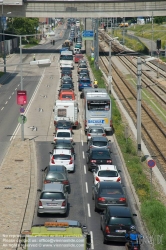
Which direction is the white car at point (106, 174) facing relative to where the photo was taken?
away from the camera

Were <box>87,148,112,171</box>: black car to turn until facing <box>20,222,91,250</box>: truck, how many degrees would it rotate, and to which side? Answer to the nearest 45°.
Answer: approximately 180°

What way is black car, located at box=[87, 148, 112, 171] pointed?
away from the camera

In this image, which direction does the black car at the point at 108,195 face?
away from the camera
